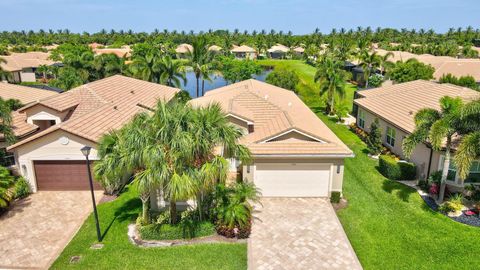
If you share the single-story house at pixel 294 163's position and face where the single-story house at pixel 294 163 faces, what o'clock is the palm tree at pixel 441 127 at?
The palm tree is roughly at 9 o'clock from the single-story house.

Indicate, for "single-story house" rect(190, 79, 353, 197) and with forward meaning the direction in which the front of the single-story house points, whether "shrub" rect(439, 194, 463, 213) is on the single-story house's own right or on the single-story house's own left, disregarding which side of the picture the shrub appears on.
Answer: on the single-story house's own left

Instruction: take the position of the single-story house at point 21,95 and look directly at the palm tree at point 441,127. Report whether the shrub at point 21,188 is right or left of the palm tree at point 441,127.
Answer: right

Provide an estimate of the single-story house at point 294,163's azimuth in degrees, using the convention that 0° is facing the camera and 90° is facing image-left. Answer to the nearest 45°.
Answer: approximately 0°

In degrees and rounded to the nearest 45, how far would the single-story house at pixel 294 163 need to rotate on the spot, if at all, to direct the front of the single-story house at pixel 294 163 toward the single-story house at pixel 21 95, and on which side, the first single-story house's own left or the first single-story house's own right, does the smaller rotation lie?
approximately 135° to the first single-story house's own right

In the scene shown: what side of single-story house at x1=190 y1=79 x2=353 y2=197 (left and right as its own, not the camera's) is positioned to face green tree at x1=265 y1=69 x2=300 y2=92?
back

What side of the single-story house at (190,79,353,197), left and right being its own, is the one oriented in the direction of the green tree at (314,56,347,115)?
back

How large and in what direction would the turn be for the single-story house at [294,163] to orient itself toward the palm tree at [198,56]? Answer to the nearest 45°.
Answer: approximately 135° to its right

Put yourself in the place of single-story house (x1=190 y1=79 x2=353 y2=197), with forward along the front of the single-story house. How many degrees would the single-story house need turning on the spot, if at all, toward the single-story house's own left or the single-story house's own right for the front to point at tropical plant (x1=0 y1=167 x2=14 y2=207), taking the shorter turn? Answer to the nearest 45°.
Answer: approximately 90° to the single-story house's own right

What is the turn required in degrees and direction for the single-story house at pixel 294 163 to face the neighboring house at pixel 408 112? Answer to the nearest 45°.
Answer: approximately 135° to its left

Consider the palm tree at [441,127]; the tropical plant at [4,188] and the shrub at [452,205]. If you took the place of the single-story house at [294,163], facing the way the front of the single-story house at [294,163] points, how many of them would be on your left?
2
